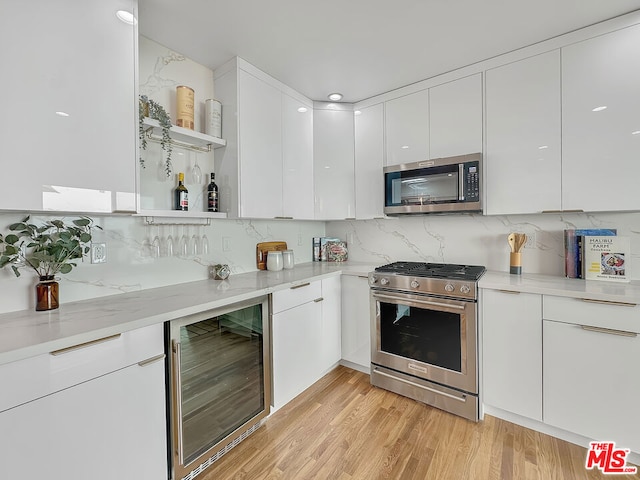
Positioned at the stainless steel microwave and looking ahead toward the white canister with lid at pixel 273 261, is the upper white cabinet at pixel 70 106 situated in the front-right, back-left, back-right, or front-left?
front-left

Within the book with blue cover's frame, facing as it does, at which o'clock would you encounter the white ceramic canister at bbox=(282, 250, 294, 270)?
The white ceramic canister is roughly at 2 o'clock from the book with blue cover.

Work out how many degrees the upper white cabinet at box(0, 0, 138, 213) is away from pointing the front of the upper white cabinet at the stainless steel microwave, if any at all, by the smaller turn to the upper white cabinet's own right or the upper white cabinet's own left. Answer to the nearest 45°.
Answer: approximately 90° to the upper white cabinet's own left

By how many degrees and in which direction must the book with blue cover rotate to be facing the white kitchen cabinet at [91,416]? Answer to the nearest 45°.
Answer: approximately 45° to its right

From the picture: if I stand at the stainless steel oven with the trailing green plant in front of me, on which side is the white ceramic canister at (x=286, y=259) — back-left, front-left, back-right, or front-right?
front-right

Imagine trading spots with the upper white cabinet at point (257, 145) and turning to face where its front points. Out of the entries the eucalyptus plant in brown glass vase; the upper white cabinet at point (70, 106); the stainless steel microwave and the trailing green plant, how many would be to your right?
3

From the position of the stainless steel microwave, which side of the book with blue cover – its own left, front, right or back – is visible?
right

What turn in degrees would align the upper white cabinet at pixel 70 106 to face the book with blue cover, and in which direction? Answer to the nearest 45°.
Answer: approximately 45° to its left

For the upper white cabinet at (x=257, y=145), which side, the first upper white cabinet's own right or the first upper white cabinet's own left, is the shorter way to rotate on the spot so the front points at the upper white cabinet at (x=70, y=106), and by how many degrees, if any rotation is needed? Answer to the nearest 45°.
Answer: approximately 90° to the first upper white cabinet's own right
